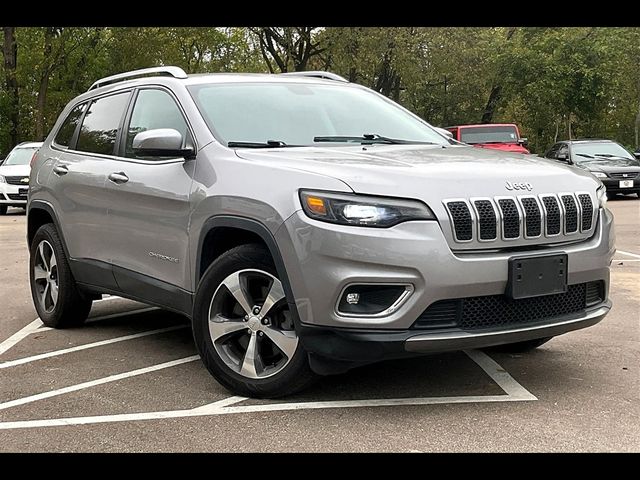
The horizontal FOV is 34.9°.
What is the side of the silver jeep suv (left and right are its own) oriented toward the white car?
back

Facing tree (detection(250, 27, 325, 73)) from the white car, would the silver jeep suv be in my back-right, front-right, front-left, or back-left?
back-right

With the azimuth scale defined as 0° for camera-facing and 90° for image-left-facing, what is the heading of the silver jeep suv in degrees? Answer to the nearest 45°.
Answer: approximately 315°

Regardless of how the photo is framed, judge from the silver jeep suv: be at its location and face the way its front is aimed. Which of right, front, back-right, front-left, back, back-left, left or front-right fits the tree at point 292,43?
back-left

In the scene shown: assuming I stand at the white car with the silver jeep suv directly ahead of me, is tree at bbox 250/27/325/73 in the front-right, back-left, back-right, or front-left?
back-left
